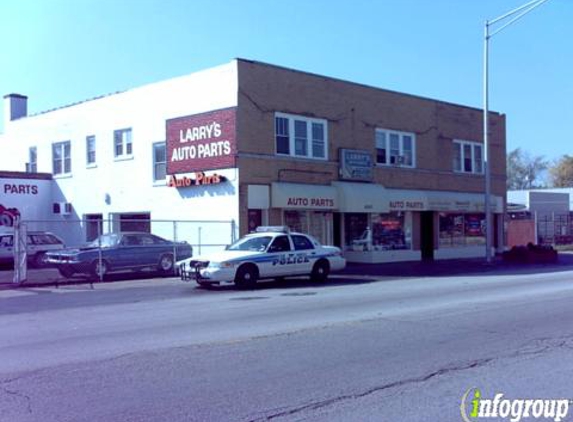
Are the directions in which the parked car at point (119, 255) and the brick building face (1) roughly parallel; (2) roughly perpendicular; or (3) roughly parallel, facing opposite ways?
roughly perpendicular

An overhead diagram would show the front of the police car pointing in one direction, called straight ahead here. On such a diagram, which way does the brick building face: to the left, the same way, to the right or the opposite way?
to the left

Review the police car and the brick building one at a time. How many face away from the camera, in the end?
0

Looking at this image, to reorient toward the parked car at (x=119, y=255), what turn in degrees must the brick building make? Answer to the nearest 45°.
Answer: approximately 90° to its right

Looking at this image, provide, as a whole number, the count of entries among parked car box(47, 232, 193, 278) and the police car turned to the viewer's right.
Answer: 0

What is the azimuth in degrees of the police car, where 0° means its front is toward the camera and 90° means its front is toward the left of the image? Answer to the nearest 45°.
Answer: approximately 45°

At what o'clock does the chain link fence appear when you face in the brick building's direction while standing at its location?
The chain link fence is roughly at 3 o'clock from the brick building.

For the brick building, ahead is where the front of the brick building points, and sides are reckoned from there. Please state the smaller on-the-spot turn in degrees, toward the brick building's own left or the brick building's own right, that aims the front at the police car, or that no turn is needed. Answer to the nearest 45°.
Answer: approximately 45° to the brick building's own right

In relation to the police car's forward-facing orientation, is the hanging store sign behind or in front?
behind

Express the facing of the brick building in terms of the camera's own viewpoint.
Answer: facing the viewer and to the right of the viewer

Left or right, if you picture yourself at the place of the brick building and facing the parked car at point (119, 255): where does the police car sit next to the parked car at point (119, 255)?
left
